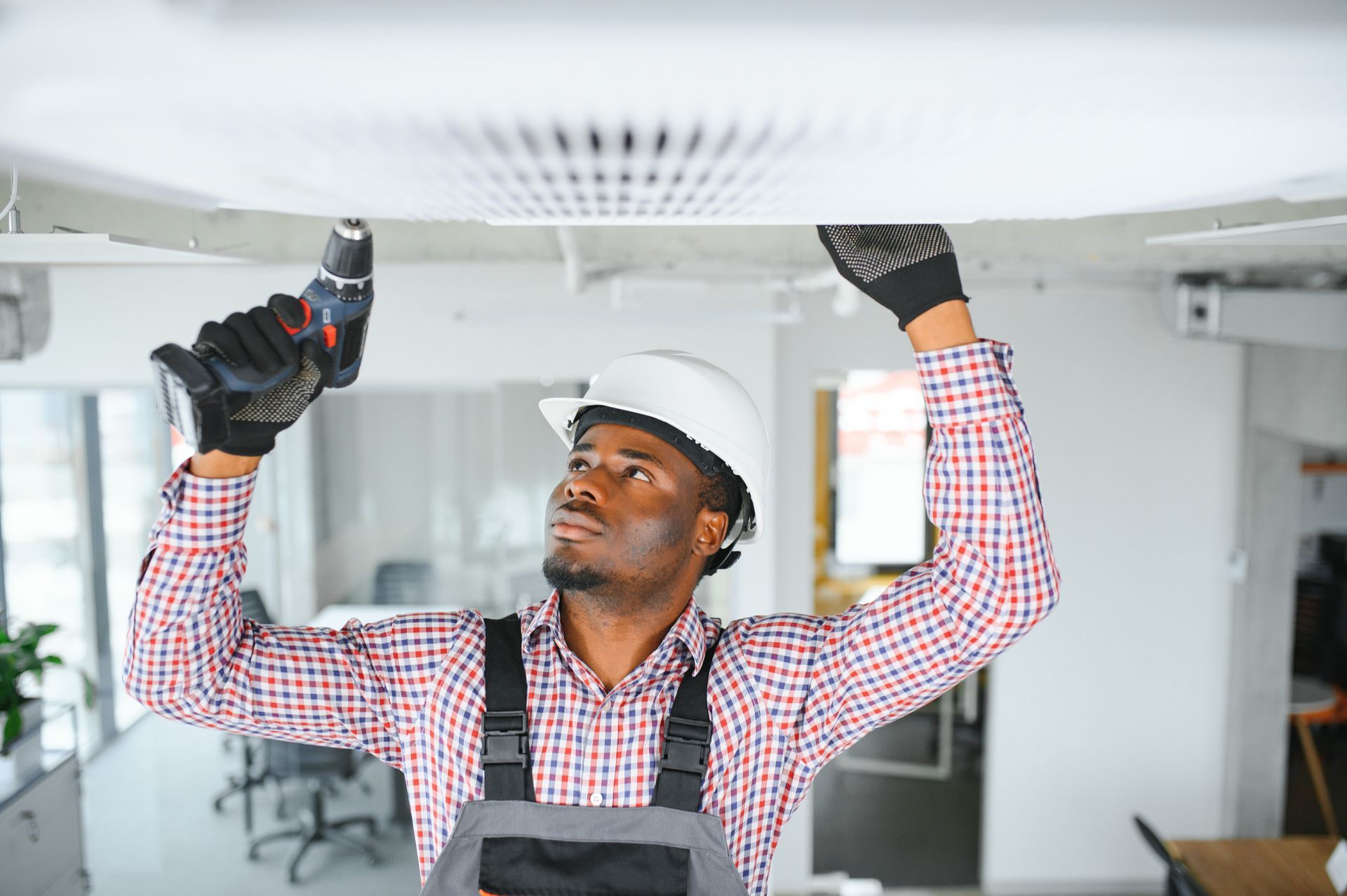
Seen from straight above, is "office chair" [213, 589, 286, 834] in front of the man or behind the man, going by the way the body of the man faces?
behind

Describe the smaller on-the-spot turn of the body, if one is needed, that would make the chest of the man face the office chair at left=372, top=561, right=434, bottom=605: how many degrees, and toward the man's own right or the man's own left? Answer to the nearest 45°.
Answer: approximately 180°

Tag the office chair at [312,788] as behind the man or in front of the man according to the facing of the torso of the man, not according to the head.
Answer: behind

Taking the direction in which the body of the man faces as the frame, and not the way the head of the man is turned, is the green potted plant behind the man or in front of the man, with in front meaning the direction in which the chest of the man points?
behind

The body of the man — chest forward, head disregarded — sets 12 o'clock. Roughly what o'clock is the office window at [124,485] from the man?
The office window is roughly at 5 o'clock from the man.

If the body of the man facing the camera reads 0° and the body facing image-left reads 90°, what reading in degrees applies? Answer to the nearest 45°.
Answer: approximately 0°

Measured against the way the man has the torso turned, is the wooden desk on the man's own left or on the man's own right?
on the man's own left

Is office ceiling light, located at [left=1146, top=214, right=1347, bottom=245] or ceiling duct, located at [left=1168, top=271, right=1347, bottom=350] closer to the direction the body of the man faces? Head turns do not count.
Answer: the office ceiling light

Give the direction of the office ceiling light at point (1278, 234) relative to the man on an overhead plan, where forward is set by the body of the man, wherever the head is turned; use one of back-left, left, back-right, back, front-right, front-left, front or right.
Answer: left

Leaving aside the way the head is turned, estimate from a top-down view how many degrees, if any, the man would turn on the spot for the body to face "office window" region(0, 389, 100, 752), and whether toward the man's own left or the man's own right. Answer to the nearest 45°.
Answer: approximately 135° to the man's own right
